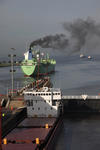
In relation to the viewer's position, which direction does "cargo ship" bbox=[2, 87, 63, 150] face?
facing the viewer and to the left of the viewer
